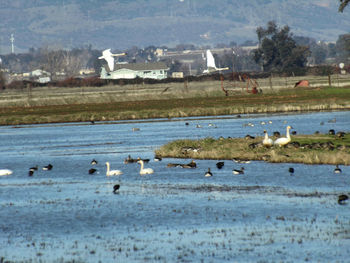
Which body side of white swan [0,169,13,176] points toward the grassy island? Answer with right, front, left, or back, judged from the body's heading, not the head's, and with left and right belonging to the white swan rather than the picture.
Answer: back

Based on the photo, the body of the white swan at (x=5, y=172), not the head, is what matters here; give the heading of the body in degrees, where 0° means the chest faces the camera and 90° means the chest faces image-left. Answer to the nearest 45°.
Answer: approximately 90°
